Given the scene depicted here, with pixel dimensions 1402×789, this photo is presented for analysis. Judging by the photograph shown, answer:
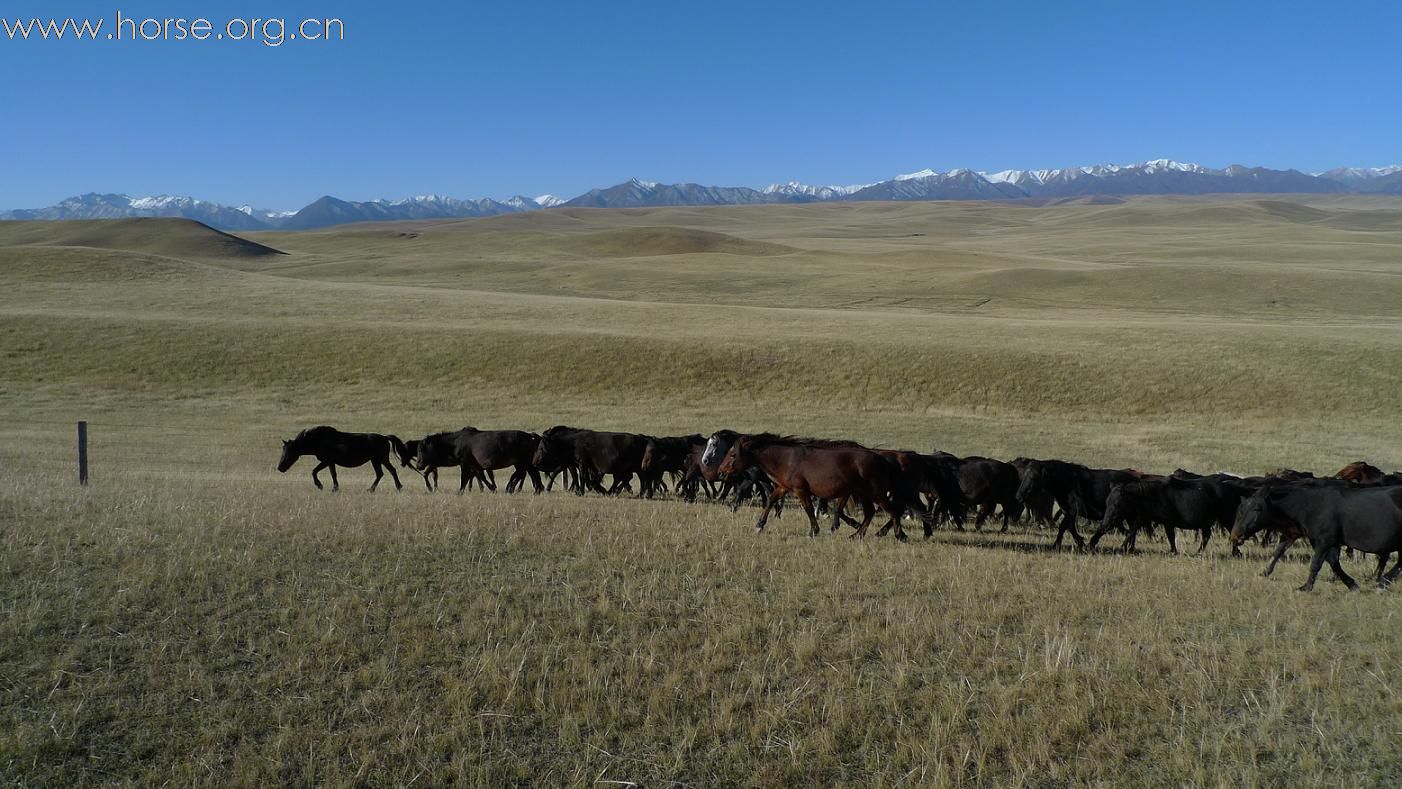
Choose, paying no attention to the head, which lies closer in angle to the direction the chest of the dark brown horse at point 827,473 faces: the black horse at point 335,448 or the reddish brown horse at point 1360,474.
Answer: the black horse

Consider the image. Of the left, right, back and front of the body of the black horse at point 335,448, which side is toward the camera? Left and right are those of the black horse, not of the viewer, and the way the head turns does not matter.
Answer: left

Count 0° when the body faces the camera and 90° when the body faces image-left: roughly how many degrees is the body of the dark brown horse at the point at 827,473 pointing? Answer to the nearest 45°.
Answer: approximately 90°

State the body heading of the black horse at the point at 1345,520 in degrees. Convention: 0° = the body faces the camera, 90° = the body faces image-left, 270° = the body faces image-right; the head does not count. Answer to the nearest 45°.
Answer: approximately 90°

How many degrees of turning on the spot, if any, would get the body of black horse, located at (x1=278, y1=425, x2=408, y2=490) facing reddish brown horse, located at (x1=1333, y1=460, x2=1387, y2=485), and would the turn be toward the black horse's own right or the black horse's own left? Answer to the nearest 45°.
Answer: approximately 135° to the black horse's own left

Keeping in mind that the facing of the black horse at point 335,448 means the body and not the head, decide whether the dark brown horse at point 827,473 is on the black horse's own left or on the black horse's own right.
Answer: on the black horse's own left

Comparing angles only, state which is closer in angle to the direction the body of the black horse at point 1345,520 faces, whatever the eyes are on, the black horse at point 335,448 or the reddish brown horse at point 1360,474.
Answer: the black horse

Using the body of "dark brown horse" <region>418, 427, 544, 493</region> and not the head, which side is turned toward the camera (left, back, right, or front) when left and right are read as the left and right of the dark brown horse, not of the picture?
left

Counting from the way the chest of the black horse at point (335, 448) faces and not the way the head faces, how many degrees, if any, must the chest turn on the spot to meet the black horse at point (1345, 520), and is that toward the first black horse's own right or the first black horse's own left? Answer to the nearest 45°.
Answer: approximately 135° to the first black horse's own left

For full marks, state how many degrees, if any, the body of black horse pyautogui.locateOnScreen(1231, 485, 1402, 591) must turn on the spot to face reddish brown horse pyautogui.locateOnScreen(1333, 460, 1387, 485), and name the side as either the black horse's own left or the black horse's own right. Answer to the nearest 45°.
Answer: approximately 90° to the black horse's own right
